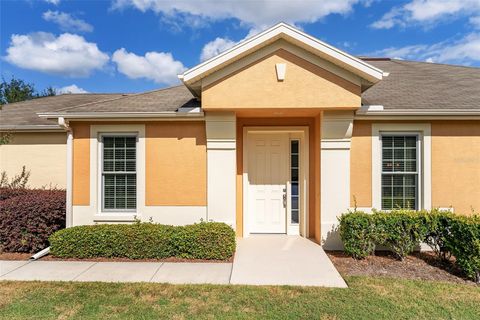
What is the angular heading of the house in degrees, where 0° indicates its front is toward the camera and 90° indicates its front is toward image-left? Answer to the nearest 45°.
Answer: approximately 0°

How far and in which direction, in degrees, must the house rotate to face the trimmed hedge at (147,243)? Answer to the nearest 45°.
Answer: approximately 45° to its right

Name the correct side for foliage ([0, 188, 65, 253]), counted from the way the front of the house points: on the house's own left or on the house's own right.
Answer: on the house's own right

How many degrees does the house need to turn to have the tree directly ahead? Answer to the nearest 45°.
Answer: approximately 135° to its right

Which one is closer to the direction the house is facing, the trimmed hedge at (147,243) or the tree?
the trimmed hedge

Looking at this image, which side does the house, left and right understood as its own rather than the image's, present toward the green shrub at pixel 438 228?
left
